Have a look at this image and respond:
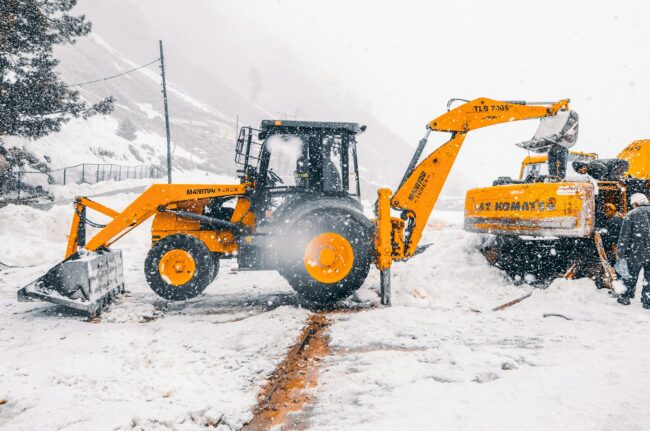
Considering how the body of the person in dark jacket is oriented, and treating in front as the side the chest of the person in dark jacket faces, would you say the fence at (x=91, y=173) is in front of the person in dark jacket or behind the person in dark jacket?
in front

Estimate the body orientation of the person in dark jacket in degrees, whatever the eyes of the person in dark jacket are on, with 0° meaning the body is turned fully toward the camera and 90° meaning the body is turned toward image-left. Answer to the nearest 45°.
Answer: approximately 135°

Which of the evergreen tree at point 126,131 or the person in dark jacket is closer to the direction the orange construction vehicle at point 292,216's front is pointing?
the evergreen tree

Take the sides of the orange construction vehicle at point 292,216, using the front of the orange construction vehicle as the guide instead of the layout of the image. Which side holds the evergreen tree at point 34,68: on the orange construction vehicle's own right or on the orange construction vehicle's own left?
on the orange construction vehicle's own right

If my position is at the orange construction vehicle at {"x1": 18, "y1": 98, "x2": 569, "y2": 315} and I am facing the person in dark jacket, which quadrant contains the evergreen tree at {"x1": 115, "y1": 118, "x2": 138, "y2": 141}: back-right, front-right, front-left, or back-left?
back-left

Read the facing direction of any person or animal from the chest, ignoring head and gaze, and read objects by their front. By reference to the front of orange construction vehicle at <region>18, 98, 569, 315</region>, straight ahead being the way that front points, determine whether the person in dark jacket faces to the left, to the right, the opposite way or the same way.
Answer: to the right

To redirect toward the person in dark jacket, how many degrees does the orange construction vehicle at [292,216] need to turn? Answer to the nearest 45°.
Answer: approximately 180°

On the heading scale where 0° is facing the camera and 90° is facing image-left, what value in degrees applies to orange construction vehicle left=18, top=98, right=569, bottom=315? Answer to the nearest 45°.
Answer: approximately 90°

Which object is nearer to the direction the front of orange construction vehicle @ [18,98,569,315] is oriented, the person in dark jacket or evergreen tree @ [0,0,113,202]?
the evergreen tree

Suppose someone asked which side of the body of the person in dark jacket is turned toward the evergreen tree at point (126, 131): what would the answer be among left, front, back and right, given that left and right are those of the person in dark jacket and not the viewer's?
front

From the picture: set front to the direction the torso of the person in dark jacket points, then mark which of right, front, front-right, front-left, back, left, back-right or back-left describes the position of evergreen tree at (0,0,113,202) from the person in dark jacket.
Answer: front-left

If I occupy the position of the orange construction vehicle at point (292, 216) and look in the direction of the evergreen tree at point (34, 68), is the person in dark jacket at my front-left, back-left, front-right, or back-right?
back-right
